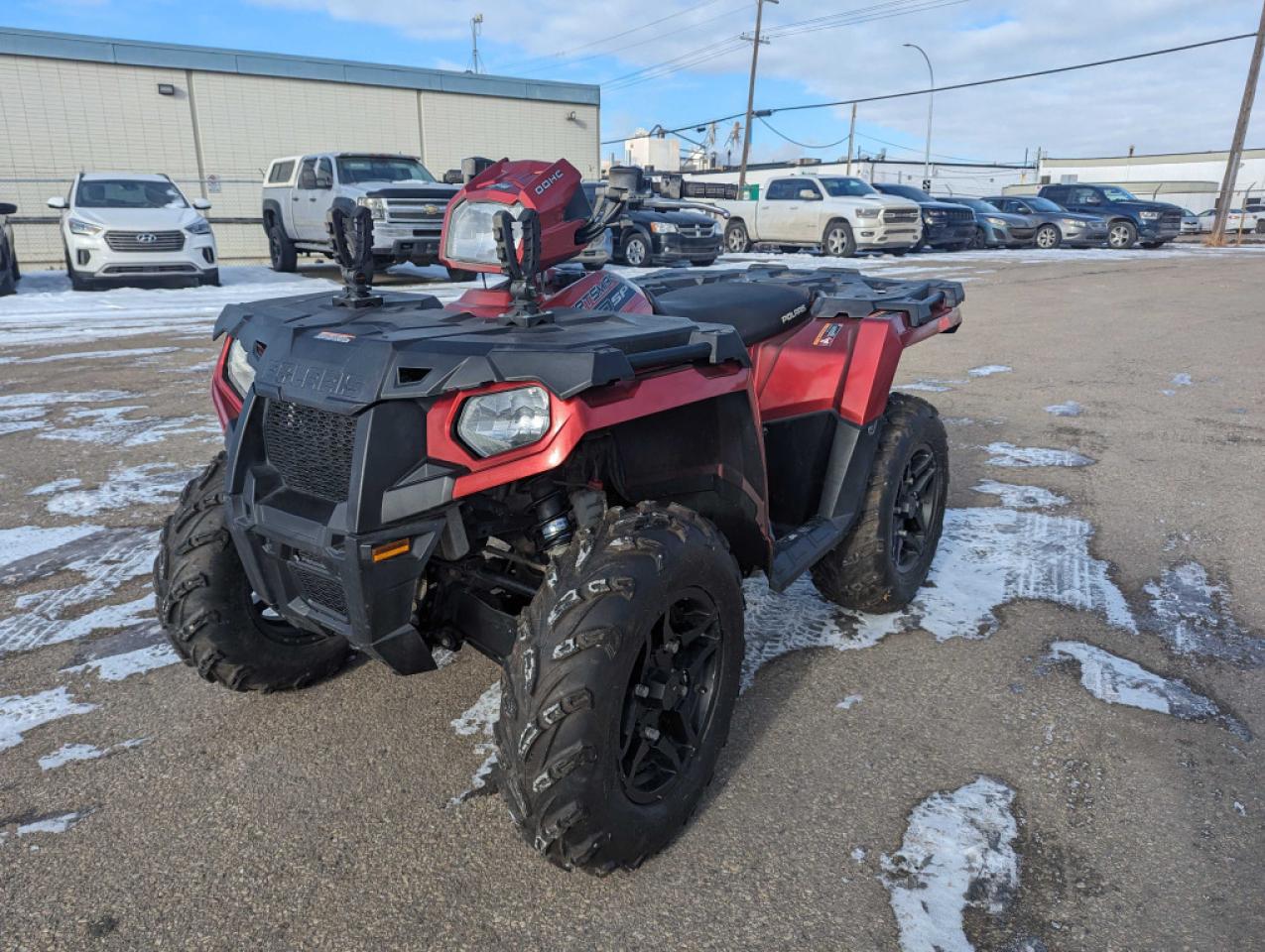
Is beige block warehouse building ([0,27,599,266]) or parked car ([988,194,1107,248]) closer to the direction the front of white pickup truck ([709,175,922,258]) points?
the parked car

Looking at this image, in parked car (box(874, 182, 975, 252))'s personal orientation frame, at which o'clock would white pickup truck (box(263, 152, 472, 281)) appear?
The white pickup truck is roughly at 3 o'clock from the parked car.

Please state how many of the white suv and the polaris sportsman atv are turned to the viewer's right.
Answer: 0

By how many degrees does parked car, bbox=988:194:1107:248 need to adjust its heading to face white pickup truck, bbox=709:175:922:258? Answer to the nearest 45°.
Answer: approximately 90° to its right

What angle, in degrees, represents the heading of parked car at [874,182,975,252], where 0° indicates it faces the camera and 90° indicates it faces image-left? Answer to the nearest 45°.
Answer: approximately 315°

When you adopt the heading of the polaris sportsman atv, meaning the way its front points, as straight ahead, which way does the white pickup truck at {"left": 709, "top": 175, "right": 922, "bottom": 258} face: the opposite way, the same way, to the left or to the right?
to the left

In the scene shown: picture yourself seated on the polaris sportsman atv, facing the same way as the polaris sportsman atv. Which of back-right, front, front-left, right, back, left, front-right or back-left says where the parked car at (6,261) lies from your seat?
right

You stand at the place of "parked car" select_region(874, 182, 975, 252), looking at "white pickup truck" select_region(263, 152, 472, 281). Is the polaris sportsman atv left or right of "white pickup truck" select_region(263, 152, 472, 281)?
left

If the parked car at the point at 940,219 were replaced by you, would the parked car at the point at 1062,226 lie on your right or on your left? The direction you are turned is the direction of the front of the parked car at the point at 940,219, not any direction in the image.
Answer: on your left

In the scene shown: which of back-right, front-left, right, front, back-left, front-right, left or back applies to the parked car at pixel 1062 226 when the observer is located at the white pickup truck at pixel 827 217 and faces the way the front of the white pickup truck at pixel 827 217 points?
left

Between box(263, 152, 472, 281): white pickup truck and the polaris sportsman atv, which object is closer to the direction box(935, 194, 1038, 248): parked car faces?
the polaris sportsman atv

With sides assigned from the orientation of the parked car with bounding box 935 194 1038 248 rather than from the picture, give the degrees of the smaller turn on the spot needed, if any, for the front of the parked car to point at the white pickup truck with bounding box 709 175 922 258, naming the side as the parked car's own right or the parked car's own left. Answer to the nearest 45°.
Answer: approximately 90° to the parked car's own right
